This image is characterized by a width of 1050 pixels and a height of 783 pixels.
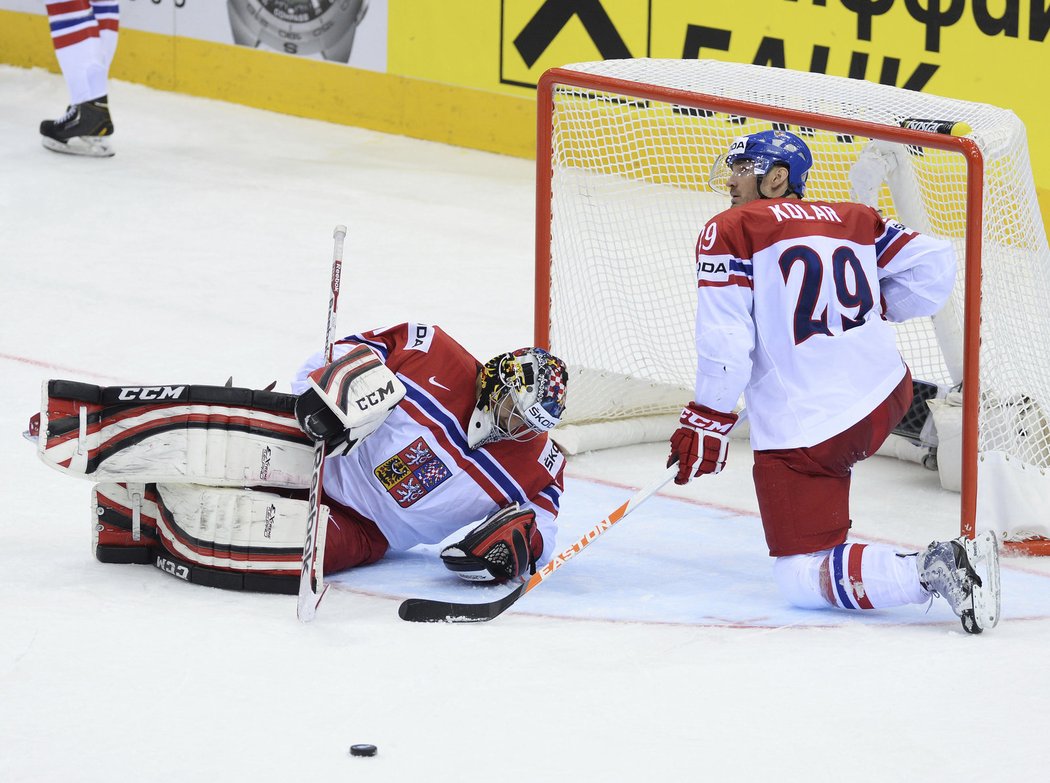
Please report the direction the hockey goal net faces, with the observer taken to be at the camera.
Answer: facing the viewer and to the left of the viewer

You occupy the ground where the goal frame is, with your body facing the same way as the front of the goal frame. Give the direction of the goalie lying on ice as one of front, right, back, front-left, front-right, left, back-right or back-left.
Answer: front

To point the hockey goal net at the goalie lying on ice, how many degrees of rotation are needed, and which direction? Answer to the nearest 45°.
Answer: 0° — it already faces them
